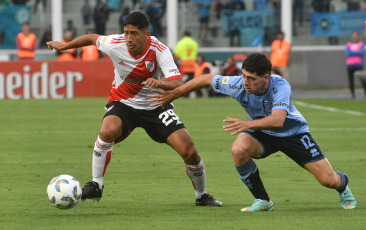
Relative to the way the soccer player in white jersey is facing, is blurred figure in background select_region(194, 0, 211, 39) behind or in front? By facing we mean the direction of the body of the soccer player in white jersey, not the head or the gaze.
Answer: behind

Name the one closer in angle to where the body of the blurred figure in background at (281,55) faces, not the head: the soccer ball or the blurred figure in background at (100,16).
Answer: the soccer ball

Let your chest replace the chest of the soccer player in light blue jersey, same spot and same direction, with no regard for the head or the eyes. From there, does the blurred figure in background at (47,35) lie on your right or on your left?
on your right

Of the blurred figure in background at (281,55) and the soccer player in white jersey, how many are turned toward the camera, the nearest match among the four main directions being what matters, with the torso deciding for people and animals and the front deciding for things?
2

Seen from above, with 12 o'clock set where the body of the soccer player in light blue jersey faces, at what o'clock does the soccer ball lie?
The soccer ball is roughly at 1 o'clock from the soccer player in light blue jersey.

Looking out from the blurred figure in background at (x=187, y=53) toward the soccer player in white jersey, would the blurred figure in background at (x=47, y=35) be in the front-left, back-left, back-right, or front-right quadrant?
back-right

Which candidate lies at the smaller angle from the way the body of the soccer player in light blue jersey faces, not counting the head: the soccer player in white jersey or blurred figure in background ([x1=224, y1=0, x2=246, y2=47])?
the soccer player in white jersey

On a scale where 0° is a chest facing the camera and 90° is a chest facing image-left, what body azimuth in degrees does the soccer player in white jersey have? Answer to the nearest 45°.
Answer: approximately 0°

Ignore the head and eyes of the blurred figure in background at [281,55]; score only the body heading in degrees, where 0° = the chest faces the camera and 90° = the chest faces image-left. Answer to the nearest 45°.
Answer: approximately 0°

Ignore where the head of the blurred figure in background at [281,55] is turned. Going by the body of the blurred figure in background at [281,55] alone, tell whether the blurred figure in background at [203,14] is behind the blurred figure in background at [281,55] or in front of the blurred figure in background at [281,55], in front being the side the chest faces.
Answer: behind

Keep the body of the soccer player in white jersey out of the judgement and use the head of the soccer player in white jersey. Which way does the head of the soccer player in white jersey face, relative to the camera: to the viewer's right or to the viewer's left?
to the viewer's left

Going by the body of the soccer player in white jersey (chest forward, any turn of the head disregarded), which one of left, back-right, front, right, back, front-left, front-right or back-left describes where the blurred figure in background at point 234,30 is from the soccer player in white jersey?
back
